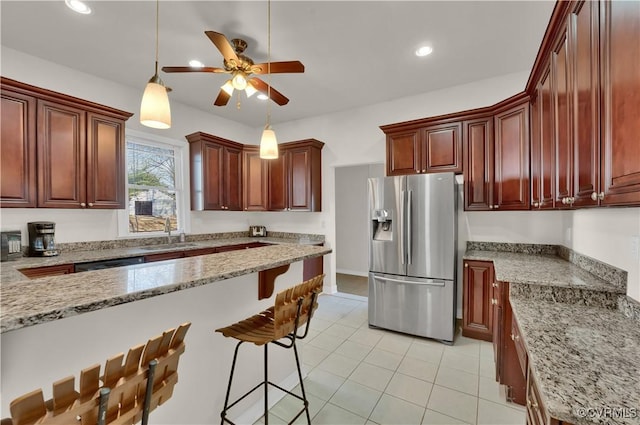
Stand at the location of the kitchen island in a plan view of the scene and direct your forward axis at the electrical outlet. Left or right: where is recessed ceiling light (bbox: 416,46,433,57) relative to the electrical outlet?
left

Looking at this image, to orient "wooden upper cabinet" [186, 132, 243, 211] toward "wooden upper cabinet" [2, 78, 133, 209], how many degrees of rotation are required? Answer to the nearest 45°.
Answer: approximately 90° to its right

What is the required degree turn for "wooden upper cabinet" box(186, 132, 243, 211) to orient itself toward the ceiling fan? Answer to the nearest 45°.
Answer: approximately 45° to its right

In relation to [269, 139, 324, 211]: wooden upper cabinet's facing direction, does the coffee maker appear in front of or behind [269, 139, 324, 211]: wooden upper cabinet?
in front

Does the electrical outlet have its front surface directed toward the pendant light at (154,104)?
yes

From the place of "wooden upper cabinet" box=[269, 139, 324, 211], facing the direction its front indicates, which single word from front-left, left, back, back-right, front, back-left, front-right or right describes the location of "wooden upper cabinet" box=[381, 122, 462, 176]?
left

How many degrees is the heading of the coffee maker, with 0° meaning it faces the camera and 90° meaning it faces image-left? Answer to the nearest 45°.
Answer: approximately 315°

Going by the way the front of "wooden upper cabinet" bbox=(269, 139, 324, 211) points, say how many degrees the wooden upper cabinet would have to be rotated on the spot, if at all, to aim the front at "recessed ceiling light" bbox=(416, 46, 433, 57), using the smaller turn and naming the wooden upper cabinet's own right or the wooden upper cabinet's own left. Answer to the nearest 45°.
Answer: approximately 90° to the wooden upper cabinet's own left

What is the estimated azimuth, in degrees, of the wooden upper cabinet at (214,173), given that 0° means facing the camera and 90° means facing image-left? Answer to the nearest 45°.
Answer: approximately 315°

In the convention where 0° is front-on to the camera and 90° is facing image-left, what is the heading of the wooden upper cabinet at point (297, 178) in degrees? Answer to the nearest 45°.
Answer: approximately 45°
